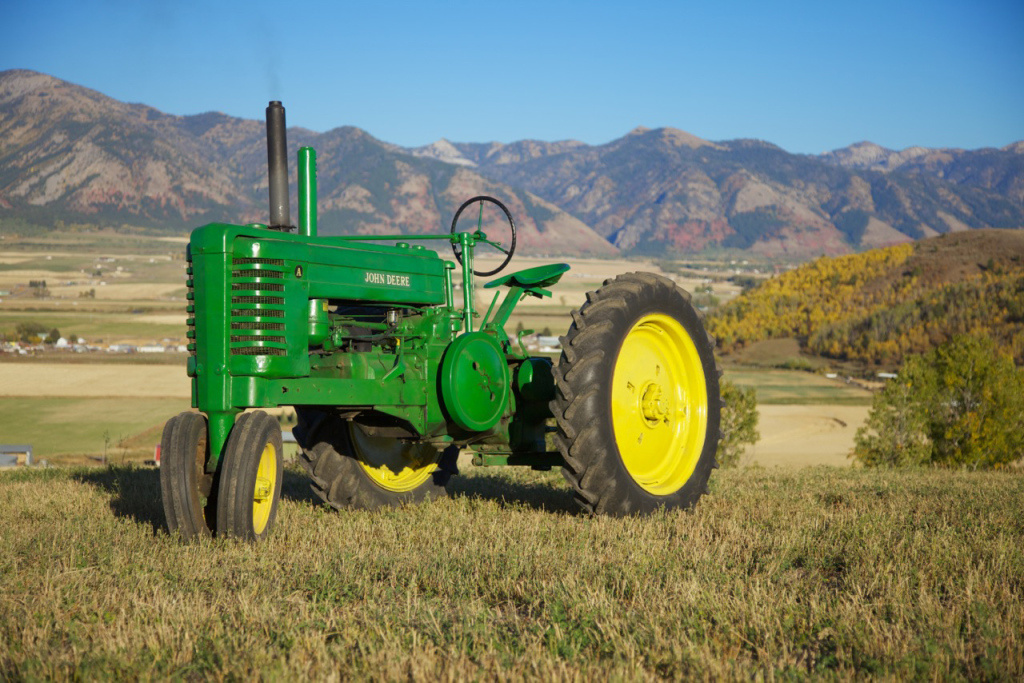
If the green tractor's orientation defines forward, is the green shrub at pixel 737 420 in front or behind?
behind

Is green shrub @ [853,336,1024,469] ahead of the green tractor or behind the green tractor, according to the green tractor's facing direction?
behind

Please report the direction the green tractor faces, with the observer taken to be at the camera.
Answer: facing the viewer and to the left of the viewer

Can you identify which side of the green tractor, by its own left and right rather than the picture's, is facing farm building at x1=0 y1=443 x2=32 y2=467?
right

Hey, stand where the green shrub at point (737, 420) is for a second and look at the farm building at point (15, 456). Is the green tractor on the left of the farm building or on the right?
left
